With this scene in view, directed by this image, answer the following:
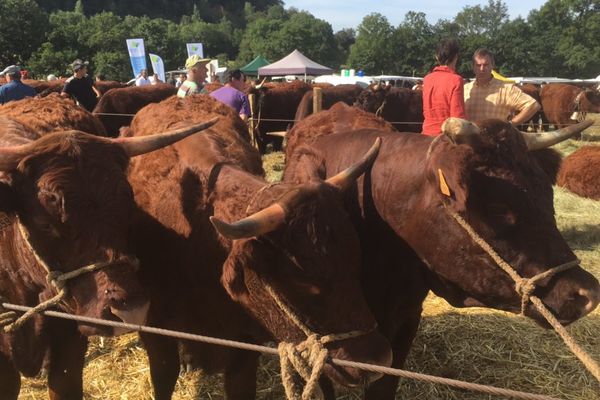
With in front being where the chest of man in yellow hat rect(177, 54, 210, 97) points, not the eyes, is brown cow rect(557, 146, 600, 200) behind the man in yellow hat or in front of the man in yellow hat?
in front

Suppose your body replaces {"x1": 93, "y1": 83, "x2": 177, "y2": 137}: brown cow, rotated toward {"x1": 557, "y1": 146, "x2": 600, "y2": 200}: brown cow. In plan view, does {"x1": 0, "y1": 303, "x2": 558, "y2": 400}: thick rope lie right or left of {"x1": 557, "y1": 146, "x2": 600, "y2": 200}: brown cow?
right

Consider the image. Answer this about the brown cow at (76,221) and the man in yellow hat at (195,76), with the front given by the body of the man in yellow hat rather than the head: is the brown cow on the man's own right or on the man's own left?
on the man's own right

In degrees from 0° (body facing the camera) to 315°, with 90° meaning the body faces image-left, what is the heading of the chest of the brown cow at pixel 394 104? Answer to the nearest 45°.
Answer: approximately 90°

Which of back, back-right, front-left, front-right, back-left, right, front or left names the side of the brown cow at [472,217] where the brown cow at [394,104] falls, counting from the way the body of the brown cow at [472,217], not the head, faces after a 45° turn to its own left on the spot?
left

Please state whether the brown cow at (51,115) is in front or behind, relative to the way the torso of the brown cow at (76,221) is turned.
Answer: behind

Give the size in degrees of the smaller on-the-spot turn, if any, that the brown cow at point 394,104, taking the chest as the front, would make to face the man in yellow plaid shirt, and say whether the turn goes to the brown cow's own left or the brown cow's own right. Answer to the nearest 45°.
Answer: approximately 90° to the brown cow's own left

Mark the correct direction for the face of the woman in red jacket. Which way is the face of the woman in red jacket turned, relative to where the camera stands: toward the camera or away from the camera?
away from the camera

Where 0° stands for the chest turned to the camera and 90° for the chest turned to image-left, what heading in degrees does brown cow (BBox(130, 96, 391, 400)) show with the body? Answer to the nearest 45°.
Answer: approximately 315°

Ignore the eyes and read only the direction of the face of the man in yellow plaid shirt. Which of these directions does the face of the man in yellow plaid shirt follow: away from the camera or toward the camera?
toward the camera
